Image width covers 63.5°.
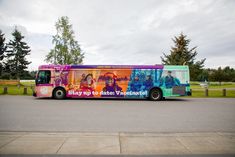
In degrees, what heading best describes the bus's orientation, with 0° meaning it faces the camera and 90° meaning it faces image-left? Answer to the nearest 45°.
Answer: approximately 90°

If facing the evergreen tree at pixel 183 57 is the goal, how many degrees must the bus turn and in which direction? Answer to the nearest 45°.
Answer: approximately 135° to its right
